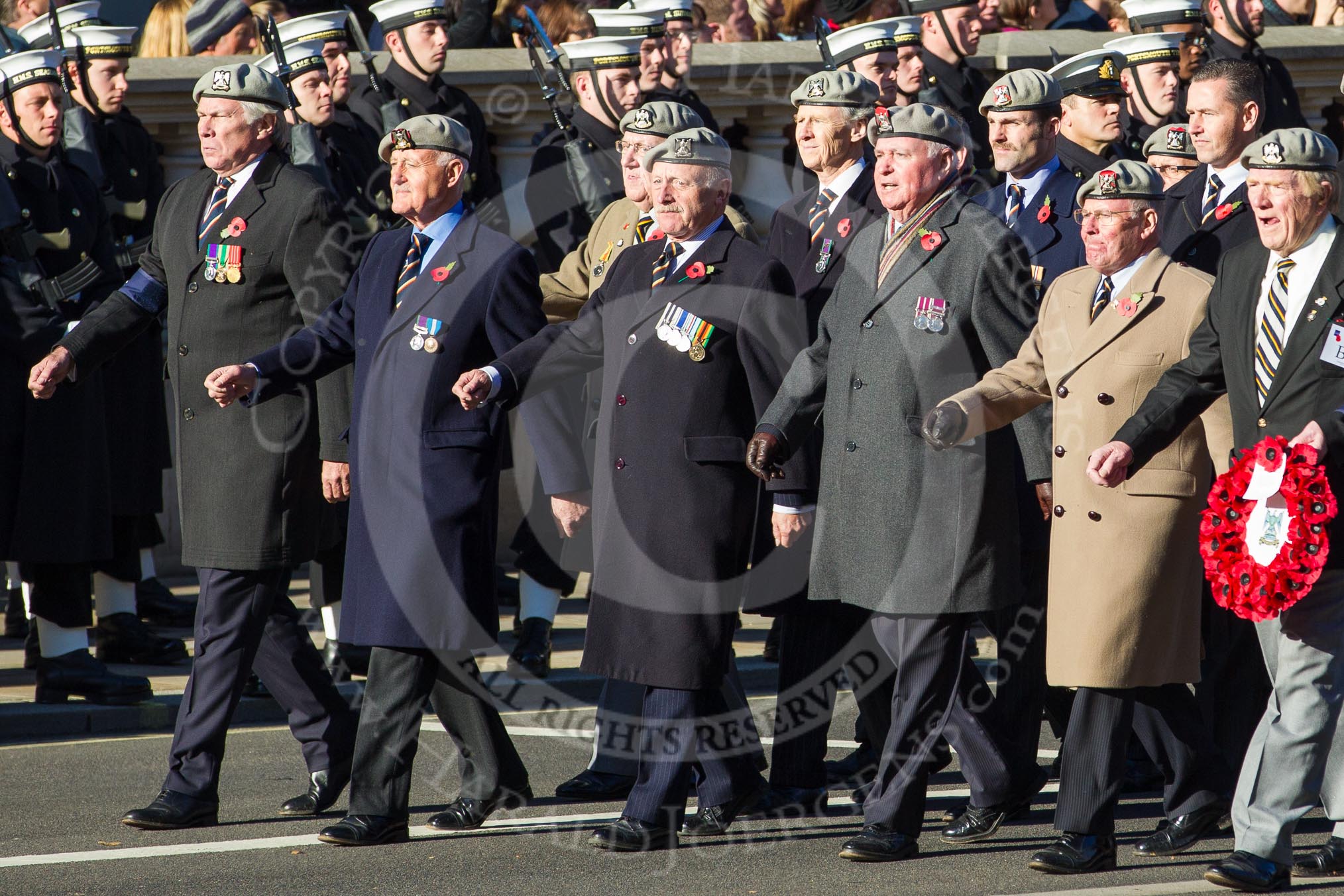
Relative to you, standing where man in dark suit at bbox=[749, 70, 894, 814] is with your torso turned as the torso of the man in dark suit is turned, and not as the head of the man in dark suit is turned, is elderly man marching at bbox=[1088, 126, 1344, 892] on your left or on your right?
on your left

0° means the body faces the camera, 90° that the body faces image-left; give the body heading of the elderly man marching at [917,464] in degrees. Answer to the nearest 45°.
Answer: approximately 45°

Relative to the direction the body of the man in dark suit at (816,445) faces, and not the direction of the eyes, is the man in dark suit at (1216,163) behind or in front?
behind

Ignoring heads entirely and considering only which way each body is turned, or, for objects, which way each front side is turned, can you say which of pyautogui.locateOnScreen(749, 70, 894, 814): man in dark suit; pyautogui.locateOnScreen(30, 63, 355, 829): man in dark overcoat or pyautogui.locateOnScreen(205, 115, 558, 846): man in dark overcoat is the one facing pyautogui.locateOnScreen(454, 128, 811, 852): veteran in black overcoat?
pyautogui.locateOnScreen(749, 70, 894, 814): man in dark suit

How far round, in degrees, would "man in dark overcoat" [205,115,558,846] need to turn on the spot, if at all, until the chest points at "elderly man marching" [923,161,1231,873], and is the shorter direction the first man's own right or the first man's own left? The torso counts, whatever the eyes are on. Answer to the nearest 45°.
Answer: approximately 135° to the first man's own left

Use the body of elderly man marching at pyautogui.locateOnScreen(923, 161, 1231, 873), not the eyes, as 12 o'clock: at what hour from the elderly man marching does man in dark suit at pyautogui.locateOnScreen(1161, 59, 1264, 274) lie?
The man in dark suit is roughly at 5 o'clock from the elderly man marching.

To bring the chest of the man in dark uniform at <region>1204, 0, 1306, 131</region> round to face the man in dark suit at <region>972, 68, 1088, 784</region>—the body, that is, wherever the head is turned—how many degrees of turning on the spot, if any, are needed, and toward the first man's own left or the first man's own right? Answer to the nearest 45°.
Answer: approximately 45° to the first man's own right

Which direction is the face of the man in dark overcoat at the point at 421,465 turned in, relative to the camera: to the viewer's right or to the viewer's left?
to the viewer's left
